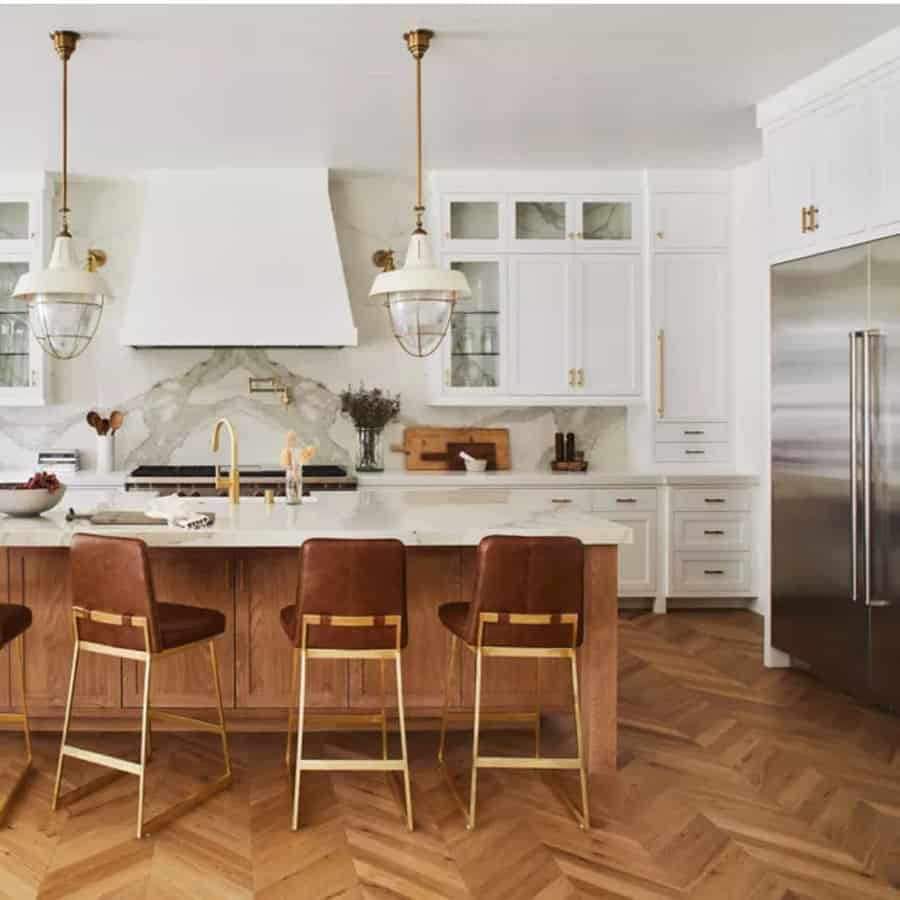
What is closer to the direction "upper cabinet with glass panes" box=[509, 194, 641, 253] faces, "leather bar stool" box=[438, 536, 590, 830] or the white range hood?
the leather bar stool

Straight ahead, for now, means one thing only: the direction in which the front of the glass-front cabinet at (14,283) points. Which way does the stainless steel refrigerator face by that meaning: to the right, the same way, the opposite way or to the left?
to the right

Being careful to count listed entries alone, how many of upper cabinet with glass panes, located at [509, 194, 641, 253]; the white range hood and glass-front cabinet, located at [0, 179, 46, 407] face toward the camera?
3

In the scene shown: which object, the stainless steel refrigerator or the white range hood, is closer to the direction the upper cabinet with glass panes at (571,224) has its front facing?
the stainless steel refrigerator

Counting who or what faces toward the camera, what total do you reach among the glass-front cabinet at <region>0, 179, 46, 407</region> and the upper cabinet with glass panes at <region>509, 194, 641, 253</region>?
2

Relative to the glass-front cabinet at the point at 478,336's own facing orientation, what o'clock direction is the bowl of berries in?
The bowl of berries is roughly at 1 o'clock from the glass-front cabinet.

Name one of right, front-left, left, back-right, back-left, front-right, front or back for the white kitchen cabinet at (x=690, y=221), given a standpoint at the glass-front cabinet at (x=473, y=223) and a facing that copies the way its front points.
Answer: left

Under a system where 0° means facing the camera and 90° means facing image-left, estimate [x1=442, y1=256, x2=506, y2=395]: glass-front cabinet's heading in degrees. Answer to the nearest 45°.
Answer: approximately 0°

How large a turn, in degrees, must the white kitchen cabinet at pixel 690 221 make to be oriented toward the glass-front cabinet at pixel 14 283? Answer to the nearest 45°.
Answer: approximately 90° to its right

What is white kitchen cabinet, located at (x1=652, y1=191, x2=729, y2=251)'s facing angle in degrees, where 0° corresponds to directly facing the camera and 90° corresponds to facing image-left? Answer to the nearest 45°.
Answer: approximately 0°
